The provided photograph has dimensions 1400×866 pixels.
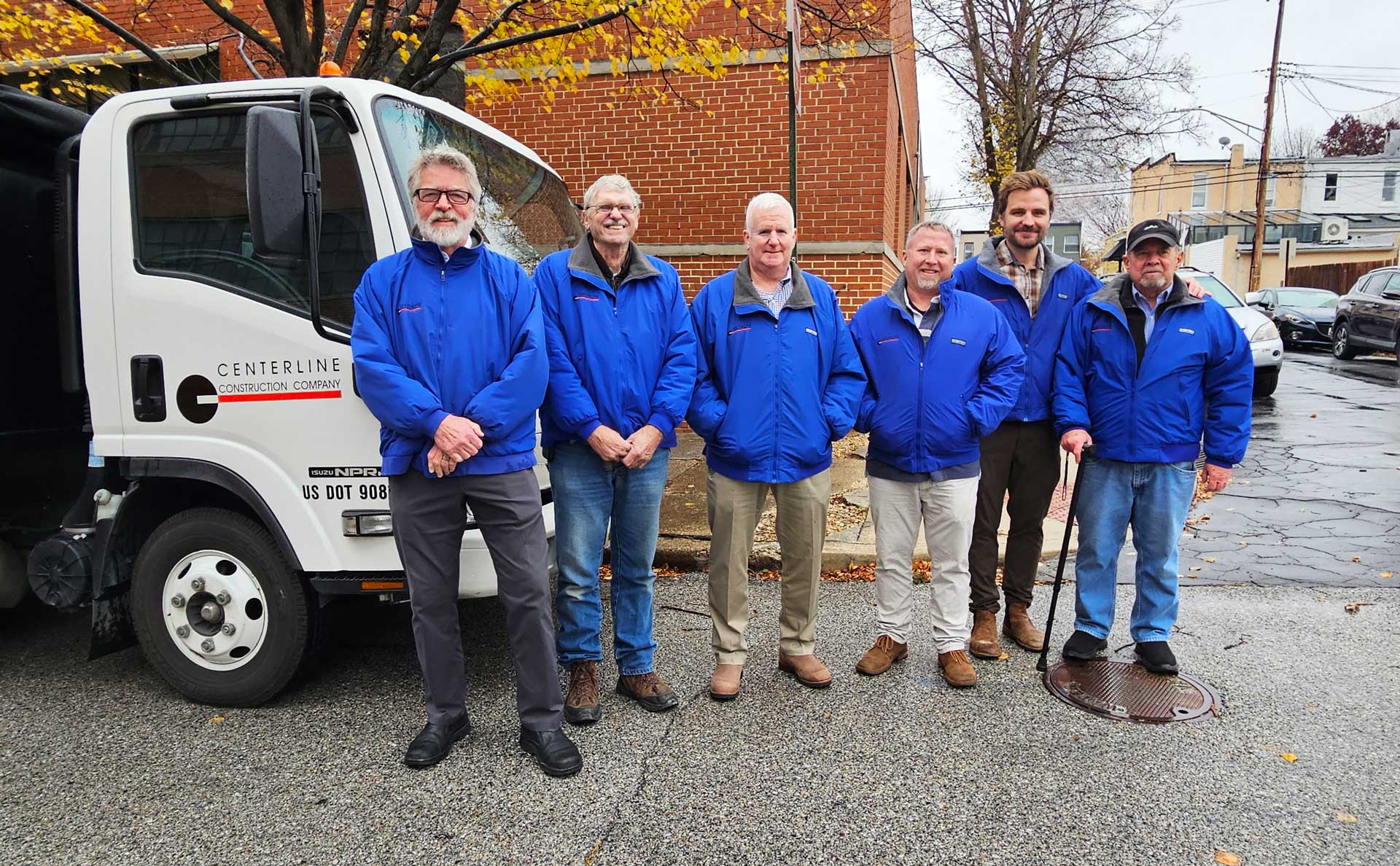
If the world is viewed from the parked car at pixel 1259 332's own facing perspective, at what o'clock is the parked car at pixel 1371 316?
the parked car at pixel 1371 316 is roughly at 8 o'clock from the parked car at pixel 1259 332.

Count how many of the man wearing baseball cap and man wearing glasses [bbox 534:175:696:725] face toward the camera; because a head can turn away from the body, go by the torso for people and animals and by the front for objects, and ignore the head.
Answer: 2

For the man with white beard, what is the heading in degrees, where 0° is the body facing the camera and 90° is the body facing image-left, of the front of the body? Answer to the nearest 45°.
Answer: approximately 0°

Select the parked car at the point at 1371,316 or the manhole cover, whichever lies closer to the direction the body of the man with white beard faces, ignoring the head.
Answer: the manhole cover

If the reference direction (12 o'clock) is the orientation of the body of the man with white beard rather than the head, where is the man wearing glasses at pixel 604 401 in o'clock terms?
The man wearing glasses is roughly at 8 o'clock from the man with white beard.

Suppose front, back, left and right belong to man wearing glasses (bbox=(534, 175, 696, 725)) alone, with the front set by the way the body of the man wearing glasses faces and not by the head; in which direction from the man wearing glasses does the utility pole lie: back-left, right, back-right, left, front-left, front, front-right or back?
back-left

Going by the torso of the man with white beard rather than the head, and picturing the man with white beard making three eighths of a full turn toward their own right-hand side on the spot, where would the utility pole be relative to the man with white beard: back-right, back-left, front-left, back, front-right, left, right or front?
right

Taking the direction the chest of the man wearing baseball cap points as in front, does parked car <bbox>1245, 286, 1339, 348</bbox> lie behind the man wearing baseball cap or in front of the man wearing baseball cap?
behind

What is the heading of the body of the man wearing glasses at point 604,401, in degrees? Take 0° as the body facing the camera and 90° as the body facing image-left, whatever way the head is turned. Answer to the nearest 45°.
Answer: approximately 0°

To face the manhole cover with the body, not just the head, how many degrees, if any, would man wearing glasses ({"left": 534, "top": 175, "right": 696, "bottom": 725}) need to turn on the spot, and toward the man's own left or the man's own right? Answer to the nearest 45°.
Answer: approximately 90° to the man's own left

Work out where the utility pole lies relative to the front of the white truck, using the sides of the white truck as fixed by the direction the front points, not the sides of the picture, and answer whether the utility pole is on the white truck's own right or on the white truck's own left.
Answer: on the white truck's own left
